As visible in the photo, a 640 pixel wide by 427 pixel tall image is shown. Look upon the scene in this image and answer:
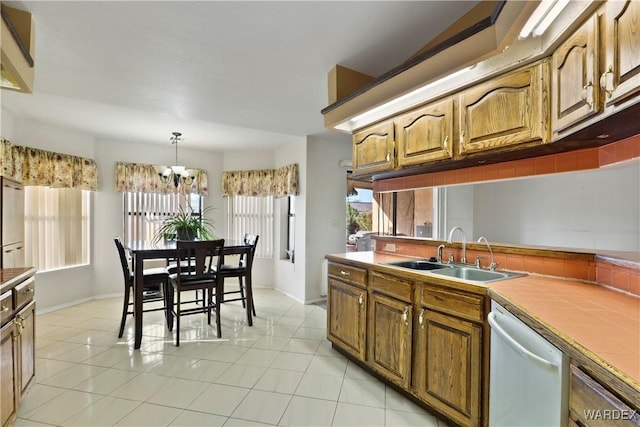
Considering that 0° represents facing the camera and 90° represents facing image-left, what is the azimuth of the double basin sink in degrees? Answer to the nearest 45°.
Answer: approximately 45°

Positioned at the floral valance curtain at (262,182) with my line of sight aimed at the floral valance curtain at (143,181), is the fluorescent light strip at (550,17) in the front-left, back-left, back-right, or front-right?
back-left

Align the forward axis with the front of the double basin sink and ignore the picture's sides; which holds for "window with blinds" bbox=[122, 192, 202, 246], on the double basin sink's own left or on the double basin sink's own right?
on the double basin sink's own right

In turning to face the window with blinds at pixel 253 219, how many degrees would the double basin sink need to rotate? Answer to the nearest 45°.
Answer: approximately 90° to its right

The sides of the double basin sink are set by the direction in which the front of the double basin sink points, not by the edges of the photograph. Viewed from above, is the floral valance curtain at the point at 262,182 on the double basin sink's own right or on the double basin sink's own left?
on the double basin sink's own right

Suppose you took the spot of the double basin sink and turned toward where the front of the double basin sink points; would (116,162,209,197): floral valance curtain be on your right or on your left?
on your right

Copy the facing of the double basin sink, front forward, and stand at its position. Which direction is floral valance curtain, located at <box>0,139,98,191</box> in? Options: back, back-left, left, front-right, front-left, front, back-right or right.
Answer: front-right
